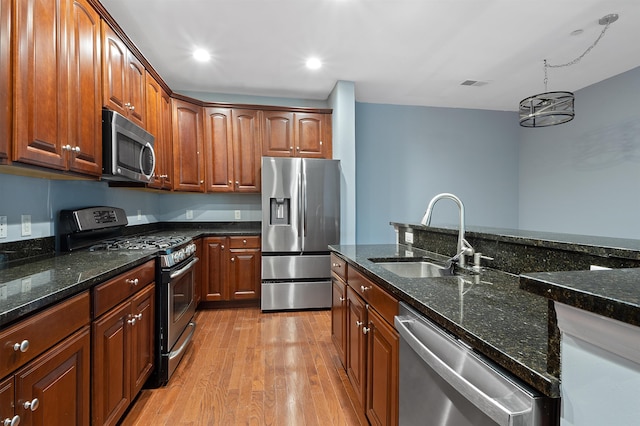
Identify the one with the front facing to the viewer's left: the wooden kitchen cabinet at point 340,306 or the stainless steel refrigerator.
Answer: the wooden kitchen cabinet

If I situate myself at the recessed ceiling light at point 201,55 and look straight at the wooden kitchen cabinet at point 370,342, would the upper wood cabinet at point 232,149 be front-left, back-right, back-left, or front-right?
back-left

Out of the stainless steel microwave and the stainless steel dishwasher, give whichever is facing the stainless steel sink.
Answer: the stainless steel microwave

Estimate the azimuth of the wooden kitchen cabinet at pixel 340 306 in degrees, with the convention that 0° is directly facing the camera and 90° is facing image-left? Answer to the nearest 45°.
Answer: approximately 90°

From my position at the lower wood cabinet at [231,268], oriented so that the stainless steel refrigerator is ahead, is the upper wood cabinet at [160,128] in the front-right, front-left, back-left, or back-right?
back-right

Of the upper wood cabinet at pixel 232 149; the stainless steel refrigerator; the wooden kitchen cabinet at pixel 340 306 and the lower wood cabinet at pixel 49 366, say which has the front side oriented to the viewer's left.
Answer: the wooden kitchen cabinet
